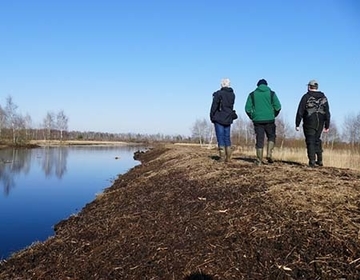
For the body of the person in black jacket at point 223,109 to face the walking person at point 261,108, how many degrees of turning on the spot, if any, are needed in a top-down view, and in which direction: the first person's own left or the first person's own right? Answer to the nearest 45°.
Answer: approximately 135° to the first person's own right

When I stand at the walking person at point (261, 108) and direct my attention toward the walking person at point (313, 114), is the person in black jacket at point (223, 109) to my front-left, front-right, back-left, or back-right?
back-left

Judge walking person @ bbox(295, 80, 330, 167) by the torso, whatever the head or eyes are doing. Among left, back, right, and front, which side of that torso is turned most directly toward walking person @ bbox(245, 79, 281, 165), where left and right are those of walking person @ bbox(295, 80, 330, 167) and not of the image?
left

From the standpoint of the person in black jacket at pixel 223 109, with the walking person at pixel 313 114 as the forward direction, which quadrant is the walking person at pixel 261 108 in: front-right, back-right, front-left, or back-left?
front-right

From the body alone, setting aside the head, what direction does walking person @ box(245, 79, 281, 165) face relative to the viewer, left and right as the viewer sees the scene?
facing away from the viewer

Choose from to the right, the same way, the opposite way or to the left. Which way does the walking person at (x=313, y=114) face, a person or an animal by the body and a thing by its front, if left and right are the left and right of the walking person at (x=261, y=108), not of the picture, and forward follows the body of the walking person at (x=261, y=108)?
the same way

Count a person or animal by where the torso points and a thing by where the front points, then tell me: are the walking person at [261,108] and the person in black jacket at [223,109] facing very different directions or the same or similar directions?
same or similar directions

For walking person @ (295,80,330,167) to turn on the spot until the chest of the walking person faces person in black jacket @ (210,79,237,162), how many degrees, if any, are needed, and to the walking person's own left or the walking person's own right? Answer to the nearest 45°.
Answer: approximately 90° to the walking person's own left

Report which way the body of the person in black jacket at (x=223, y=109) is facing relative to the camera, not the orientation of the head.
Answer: away from the camera

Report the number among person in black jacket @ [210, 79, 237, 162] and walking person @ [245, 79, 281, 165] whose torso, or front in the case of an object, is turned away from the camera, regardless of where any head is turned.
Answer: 2

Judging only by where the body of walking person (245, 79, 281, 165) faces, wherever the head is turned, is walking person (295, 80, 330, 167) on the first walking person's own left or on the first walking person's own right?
on the first walking person's own right

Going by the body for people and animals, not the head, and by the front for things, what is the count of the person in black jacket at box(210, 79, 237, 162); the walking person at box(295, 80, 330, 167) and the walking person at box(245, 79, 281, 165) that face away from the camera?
3

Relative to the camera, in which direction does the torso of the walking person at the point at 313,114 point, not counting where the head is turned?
away from the camera

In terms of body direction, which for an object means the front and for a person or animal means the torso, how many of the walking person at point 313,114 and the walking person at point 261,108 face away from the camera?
2

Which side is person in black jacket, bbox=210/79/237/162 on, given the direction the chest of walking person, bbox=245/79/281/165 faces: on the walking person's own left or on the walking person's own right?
on the walking person's own left
